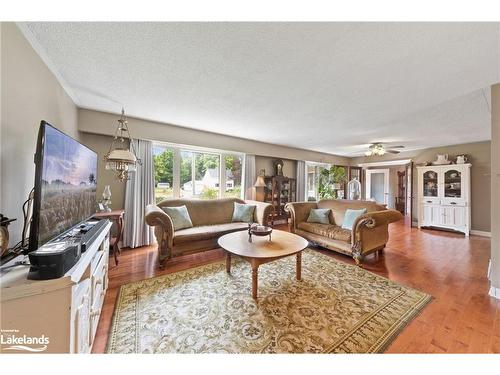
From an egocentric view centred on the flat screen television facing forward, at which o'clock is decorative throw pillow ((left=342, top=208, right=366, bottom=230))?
The decorative throw pillow is roughly at 11 o'clock from the flat screen television.

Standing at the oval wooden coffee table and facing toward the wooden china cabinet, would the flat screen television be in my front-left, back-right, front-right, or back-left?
back-left

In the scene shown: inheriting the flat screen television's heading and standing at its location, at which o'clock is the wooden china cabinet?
The wooden china cabinet is roughly at 10 o'clock from the flat screen television.

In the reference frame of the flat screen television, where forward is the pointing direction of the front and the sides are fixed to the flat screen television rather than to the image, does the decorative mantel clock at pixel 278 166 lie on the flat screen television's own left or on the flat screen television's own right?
on the flat screen television's own left

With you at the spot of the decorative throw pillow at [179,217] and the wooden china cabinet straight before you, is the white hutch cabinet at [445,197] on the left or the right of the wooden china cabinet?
right

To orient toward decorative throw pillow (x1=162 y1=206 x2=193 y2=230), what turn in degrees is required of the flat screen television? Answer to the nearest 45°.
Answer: approximately 90° to its left

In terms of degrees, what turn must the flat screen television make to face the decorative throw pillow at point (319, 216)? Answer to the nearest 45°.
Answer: approximately 45° to its left

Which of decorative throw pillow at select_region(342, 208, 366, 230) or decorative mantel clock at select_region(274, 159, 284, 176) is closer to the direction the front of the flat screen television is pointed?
the decorative throw pillow

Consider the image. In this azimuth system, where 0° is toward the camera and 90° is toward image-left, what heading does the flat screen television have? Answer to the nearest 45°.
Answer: approximately 315°

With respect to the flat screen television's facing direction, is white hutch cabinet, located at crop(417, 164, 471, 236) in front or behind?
in front

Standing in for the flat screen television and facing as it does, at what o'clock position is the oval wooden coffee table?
The oval wooden coffee table is roughly at 11 o'clock from the flat screen television.

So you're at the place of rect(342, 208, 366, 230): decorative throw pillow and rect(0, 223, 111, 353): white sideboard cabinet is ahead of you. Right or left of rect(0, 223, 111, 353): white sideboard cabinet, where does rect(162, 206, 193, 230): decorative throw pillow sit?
right

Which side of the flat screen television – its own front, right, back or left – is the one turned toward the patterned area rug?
front
